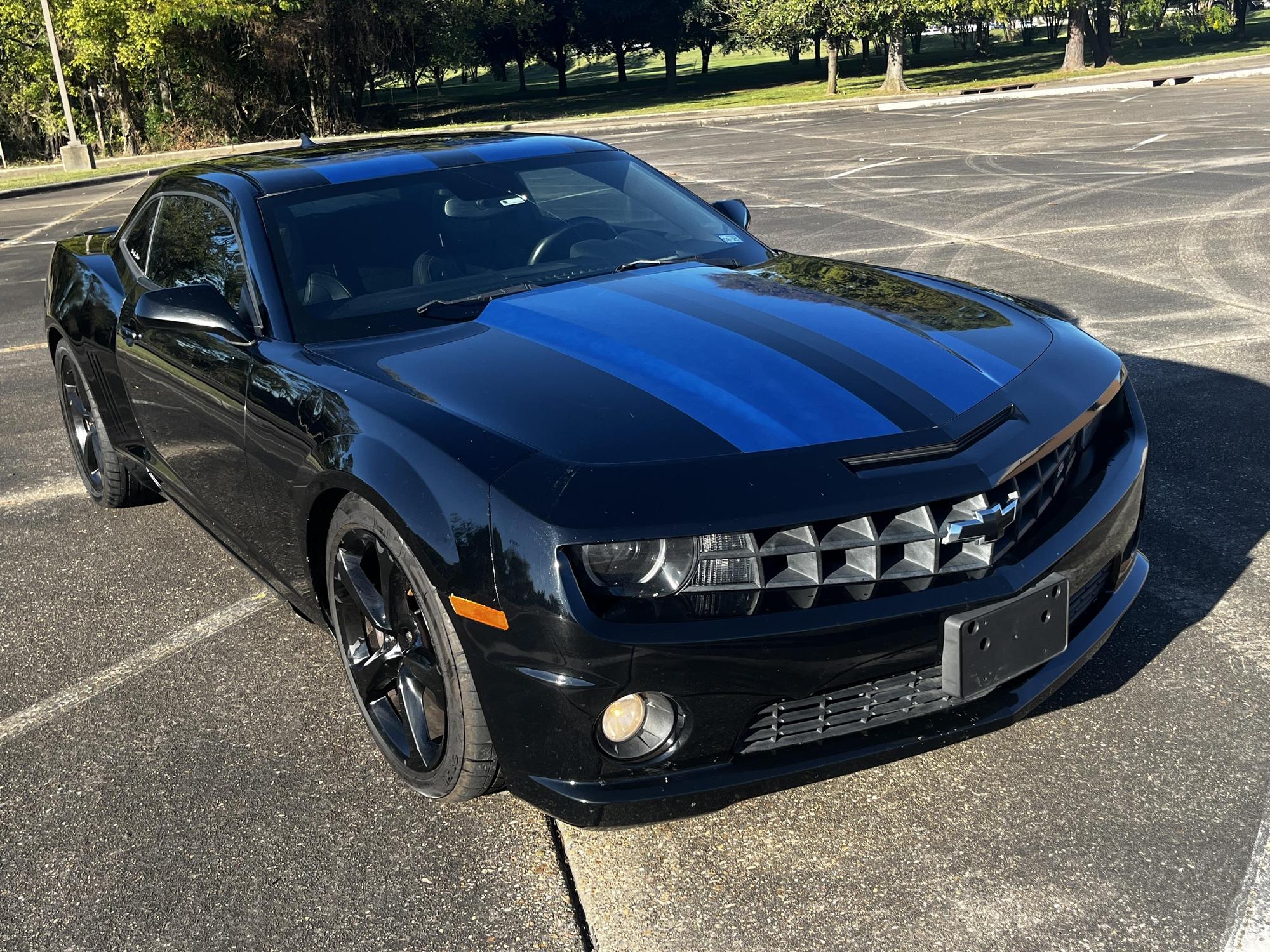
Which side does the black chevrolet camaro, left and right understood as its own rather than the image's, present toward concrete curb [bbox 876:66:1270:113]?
left

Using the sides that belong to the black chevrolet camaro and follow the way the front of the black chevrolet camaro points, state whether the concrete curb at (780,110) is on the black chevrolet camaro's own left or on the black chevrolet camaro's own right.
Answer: on the black chevrolet camaro's own left

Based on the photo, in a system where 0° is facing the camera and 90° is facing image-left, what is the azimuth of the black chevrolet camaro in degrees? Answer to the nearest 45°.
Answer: approximately 315°

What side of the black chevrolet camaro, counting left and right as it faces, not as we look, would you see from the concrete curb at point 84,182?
back

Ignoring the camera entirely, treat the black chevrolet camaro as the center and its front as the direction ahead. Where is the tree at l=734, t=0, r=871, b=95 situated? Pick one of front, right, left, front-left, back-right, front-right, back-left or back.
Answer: back-left
